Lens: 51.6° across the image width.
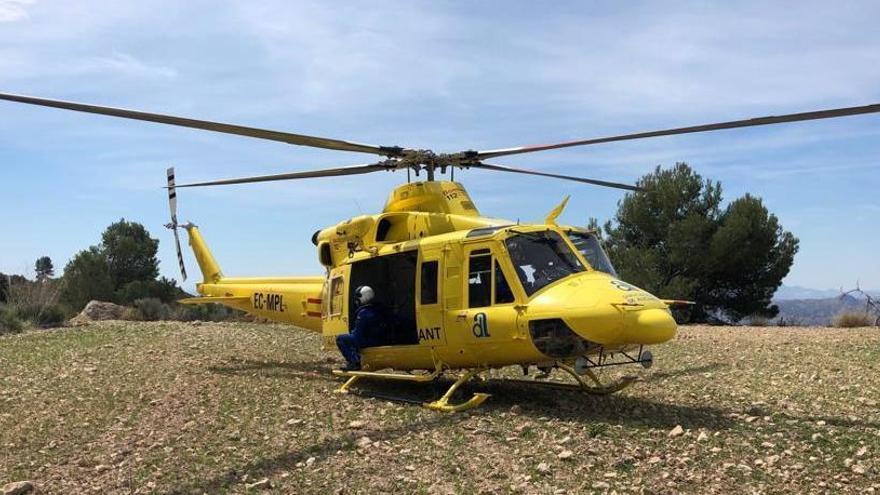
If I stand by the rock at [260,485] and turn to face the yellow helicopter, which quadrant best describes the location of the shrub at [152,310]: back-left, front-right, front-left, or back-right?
front-left

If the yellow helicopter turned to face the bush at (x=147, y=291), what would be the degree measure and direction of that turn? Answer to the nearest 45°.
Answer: approximately 180°

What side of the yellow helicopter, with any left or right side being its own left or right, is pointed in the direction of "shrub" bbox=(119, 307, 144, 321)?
back

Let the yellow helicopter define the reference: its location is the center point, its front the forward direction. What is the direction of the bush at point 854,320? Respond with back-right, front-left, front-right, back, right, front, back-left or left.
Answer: left

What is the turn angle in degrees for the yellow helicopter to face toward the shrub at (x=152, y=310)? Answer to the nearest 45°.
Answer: approximately 180°

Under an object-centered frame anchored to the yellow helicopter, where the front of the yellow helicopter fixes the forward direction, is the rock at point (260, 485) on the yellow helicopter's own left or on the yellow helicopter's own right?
on the yellow helicopter's own right

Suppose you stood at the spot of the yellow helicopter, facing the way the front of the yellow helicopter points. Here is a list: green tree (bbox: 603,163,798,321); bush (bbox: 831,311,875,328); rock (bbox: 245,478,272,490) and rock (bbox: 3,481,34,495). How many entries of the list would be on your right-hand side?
2

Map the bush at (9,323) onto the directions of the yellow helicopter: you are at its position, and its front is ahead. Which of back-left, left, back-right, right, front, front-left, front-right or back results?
back

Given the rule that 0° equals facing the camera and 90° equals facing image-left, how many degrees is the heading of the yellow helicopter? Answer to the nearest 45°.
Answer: approximately 315°

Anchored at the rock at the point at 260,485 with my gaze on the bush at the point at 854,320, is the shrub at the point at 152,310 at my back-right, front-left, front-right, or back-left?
front-left

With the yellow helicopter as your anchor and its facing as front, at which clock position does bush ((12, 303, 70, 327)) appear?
The bush is roughly at 6 o'clock from the yellow helicopter.
